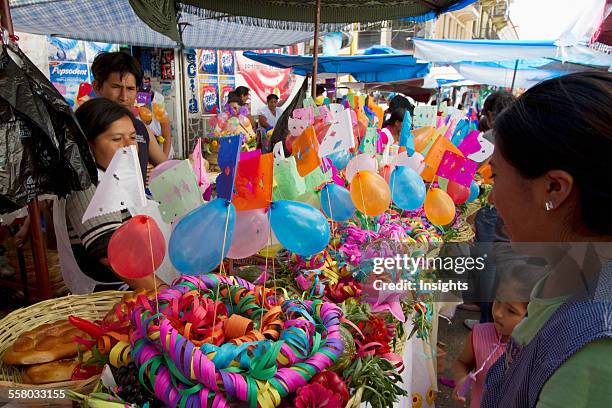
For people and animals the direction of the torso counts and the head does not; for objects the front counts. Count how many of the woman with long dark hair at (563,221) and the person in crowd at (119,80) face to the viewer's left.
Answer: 1

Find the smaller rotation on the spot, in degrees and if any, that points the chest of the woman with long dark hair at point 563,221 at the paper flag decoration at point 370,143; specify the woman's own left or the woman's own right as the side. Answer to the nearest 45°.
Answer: approximately 45° to the woman's own right

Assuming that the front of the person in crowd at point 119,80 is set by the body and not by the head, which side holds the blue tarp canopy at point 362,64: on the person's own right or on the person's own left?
on the person's own left

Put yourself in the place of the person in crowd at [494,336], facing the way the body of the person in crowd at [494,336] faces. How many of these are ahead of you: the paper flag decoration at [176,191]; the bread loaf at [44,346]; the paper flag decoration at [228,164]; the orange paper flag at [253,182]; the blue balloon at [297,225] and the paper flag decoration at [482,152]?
5

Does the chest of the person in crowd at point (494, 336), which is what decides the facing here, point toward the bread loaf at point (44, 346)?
yes

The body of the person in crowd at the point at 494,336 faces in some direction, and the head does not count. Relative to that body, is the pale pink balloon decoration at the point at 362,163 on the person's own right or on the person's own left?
on the person's own right

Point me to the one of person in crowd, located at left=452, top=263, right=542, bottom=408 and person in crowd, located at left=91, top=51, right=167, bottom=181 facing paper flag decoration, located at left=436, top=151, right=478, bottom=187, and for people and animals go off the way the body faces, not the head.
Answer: person in crowd, located at left=91, top=51, right=167, bottom=181

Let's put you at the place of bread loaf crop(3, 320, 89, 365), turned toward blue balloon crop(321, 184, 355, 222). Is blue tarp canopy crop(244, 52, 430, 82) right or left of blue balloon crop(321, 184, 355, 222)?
left

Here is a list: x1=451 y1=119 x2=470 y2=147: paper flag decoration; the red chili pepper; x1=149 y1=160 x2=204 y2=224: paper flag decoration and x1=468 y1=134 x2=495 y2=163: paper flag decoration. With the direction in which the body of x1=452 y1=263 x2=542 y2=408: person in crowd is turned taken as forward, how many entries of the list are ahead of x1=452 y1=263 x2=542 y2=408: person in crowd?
2

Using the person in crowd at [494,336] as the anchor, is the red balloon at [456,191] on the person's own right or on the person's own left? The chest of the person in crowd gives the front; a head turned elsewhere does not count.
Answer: on the person's own right

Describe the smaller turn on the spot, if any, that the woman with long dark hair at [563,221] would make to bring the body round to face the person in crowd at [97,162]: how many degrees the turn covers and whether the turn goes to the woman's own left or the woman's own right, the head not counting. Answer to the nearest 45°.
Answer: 0° — they already face them

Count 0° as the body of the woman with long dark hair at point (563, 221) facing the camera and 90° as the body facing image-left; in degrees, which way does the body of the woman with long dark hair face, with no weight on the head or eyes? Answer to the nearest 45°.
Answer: approximately 90°

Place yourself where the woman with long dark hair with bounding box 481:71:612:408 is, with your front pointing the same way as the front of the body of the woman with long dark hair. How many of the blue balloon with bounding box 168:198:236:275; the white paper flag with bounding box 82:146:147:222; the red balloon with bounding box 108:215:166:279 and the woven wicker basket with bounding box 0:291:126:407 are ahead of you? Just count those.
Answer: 4
